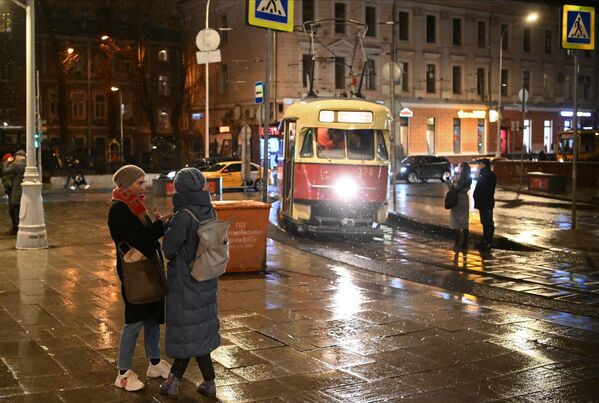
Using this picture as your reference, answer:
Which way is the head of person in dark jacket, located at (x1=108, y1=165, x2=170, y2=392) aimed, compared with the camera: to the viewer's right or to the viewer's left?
to the viewer's right

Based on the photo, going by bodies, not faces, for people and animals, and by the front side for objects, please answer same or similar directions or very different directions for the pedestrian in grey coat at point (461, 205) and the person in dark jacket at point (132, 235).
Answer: very different directions

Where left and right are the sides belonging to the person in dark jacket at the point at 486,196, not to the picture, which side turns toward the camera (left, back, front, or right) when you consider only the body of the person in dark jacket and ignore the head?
left

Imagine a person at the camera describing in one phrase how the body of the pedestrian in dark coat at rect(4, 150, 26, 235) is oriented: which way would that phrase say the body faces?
to the viewer's left

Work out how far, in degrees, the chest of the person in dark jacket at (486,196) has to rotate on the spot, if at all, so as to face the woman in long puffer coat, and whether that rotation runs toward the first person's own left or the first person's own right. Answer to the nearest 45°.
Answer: approximately 90° to the first person's own left

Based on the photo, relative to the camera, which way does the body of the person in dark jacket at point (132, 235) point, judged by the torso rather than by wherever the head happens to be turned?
to the viewer's right

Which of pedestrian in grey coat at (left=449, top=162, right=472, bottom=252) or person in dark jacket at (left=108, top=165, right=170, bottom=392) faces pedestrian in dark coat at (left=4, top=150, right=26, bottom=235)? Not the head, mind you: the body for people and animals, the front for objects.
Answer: pedestrian in grey coat at (left=449, top=162, right=472, bottom=252)

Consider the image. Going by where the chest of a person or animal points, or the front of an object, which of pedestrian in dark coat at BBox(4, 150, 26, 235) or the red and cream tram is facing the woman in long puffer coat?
the red and cream tram

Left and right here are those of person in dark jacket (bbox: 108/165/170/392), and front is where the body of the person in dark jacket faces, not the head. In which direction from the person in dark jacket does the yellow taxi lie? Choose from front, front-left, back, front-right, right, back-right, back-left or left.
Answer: left

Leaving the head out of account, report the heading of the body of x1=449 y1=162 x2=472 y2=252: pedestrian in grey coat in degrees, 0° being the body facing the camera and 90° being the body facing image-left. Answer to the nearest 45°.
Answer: approximately 90°

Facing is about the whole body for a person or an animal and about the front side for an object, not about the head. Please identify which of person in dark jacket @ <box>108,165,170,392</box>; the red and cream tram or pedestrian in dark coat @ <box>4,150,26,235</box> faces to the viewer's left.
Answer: the pedestrian in dark coat

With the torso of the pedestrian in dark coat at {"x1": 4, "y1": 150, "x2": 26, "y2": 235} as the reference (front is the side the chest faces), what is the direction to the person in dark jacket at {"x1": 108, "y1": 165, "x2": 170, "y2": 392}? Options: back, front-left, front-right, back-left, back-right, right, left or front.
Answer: left

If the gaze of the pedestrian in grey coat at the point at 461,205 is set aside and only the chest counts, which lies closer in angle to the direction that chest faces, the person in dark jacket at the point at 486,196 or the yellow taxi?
the yellow taxi

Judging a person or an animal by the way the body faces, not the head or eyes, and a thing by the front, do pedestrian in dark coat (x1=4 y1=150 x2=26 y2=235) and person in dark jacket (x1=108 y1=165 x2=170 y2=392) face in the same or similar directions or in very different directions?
very different directions

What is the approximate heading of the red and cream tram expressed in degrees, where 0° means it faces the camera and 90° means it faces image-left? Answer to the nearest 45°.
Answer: approximately 0°

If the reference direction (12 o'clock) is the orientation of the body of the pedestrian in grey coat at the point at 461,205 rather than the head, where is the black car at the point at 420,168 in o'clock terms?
The black car is roughly at 3 o'clock from the pedestrian in grey coat.
